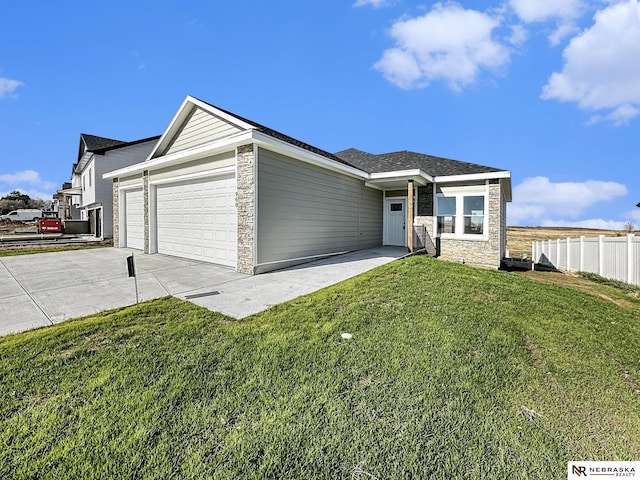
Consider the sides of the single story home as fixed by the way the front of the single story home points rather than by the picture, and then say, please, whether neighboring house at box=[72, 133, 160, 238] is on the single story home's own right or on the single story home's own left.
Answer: on the single story home's own right

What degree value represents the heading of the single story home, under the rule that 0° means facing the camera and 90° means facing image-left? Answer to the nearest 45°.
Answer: approximately 45°
